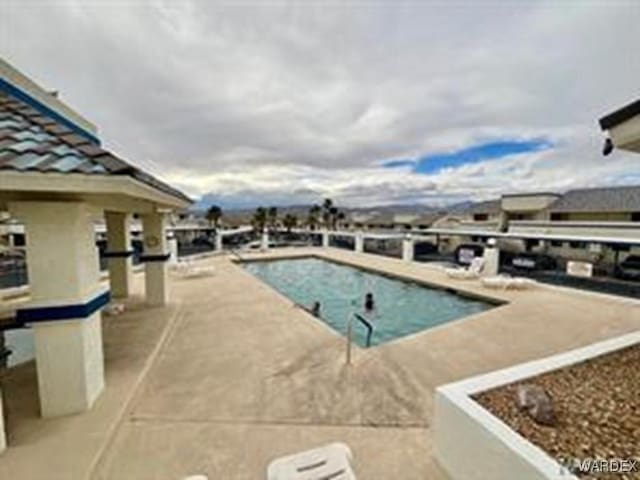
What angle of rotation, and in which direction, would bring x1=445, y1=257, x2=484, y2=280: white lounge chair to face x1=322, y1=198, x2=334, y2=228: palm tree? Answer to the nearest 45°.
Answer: approximately 45° to its right

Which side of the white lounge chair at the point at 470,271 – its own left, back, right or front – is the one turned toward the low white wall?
left

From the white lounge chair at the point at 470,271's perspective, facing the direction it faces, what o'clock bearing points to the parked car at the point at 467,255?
The parked car is roughly at 3 o'clock from the white lounge chair.

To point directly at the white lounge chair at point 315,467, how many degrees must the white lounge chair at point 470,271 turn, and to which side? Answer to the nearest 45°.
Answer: approximately 90° to its left

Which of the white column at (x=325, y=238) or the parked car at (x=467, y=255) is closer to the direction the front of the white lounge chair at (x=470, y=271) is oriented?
the white column

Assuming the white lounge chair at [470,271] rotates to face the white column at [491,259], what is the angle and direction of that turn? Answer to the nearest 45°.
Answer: approximately 180°

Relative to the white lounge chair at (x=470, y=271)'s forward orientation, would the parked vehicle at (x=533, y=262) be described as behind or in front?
behind

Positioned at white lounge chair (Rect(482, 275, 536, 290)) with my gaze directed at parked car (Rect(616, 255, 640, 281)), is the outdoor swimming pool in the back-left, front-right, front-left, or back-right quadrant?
back-left

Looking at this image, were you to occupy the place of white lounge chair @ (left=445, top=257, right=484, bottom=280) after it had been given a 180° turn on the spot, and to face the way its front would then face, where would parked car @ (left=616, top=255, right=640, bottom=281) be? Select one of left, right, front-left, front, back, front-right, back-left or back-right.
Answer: front-left

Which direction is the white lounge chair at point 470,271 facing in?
to the viewer's left

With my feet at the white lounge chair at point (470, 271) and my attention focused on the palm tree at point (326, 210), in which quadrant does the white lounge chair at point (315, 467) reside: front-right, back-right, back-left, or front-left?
back-left
